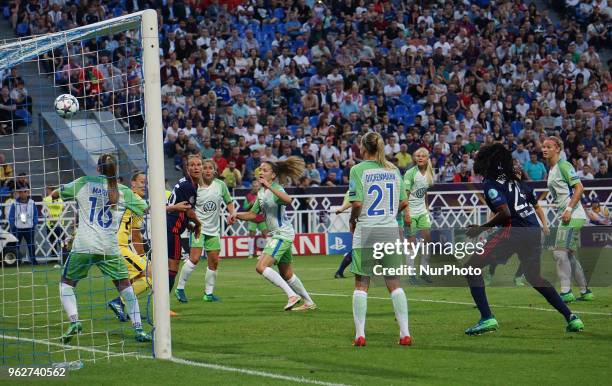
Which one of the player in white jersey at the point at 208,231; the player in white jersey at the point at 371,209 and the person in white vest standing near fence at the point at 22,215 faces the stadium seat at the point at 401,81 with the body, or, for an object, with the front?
the player in white jersey at the point at 371,209

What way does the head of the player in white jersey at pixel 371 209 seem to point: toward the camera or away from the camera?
away from the camera

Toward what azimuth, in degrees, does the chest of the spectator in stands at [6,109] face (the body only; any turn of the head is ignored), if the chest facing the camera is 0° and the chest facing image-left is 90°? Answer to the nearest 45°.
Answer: approximately 0°

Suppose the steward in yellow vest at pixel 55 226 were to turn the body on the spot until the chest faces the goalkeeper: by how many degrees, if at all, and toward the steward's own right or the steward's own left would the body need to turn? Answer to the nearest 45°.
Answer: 0° — they already face them

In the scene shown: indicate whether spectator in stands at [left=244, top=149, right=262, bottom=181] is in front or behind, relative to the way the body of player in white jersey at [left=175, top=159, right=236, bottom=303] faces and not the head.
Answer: behind

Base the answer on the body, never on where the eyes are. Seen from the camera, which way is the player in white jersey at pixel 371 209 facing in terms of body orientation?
away from the camera

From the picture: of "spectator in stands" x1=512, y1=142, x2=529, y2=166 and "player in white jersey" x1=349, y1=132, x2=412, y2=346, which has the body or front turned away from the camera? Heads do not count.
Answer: the player in white jersey

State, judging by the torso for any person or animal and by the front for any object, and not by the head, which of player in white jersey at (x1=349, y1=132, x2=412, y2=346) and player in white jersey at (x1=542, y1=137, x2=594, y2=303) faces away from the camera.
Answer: player in white jersey at (x1=349, y1=132, x2=412, y2=346)

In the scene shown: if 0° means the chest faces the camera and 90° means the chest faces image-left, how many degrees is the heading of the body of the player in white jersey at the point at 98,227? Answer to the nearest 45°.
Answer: approximately 180°

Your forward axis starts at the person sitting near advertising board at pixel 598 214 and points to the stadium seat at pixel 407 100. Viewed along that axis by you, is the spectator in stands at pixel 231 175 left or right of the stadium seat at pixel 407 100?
left
